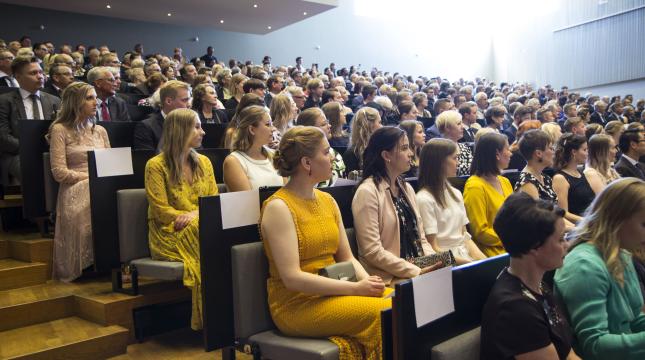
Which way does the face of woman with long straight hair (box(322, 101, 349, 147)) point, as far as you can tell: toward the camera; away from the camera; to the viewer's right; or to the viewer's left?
to the viewer's right

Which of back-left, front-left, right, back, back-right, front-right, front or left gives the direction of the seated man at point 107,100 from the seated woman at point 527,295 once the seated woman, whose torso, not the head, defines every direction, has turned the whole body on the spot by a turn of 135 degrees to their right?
right

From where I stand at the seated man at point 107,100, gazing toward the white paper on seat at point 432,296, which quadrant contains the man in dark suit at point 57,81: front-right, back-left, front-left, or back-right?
back-right

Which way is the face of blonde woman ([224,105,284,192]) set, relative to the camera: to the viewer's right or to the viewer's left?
to the viewer's right

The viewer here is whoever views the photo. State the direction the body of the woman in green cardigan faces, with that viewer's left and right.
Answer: facing to the right of the viewer

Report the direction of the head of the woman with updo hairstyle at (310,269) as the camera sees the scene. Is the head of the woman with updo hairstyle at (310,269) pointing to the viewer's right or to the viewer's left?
to the viewer's right

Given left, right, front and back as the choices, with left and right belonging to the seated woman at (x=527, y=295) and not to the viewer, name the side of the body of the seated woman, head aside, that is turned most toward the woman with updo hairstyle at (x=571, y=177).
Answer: left

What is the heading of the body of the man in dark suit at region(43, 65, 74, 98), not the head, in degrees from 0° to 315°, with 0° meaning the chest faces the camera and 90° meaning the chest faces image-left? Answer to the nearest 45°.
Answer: approximately 270°

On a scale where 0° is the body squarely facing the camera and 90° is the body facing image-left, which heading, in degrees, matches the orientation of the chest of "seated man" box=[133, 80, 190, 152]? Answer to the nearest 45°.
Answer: approximately 270°

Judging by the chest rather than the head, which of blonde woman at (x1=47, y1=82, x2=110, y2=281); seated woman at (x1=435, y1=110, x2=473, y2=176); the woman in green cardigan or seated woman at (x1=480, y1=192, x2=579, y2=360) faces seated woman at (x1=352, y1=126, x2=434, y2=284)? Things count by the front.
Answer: the blonde woman

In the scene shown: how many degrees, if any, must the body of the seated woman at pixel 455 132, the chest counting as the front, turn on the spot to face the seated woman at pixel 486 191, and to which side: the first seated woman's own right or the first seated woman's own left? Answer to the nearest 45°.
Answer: approximately 90° to the first seated woman's own right
